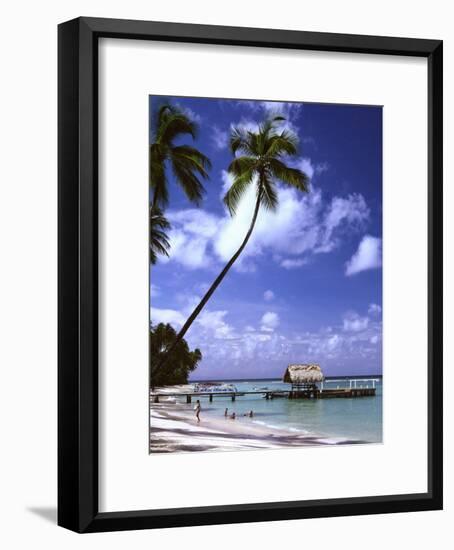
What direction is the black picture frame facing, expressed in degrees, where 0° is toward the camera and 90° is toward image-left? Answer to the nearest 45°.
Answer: approximately 315°
